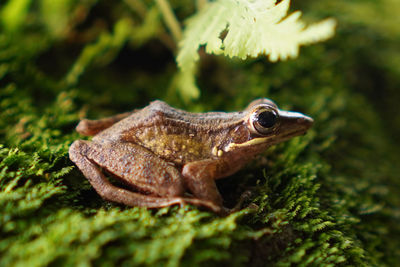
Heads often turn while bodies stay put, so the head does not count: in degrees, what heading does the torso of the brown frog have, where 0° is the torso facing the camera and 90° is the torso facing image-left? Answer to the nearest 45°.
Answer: approximately 270°
